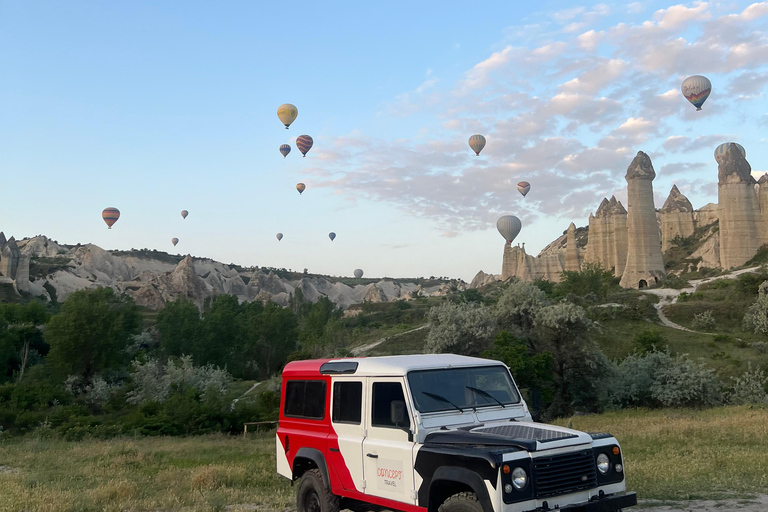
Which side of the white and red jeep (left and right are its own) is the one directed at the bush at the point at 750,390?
left

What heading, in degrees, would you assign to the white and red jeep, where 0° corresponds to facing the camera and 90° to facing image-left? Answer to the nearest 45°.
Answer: approximately 315°

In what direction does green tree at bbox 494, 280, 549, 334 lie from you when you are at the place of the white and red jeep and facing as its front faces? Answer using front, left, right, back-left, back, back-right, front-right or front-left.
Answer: back-left

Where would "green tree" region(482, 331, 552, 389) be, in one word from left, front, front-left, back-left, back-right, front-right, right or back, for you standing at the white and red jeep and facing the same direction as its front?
back-left

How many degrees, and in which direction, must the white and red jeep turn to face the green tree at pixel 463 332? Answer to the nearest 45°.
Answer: approximately 135° to its left

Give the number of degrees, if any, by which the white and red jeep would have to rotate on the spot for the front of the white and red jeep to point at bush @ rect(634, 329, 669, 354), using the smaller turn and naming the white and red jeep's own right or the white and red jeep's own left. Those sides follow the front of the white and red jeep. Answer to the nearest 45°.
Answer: approximately 135° to the white and red jeep's own left

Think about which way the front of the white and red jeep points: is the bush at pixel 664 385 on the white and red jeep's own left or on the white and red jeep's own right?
on the white and red jeep's own left
